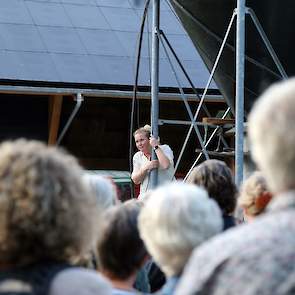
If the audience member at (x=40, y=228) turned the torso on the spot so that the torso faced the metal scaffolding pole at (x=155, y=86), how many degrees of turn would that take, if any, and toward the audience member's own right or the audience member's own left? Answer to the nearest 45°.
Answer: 0° — they already face it

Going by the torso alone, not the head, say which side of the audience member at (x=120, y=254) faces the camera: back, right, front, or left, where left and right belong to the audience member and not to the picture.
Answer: back

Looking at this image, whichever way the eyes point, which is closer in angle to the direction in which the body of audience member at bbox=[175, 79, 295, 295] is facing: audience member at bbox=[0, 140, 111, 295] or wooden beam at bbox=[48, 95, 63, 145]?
the wooden beam

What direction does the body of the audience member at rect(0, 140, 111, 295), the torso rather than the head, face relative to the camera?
away from the camera

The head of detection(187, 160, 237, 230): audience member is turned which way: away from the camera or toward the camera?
away from the camera

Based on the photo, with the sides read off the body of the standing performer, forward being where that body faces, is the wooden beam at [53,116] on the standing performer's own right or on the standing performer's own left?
on the standing performer's own right

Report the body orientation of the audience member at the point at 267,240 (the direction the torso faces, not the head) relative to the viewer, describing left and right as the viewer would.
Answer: facing away from the viewer

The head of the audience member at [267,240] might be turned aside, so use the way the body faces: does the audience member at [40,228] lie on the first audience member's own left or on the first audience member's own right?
on the first audience member's own left

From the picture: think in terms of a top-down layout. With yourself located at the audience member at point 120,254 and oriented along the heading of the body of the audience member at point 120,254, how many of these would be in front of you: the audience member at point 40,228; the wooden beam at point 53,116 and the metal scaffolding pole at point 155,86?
2

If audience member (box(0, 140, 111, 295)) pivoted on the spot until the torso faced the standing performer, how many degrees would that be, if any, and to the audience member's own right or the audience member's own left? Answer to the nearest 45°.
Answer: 0° — they already face them

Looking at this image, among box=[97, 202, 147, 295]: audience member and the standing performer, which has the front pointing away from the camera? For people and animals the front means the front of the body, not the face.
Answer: the audience member
